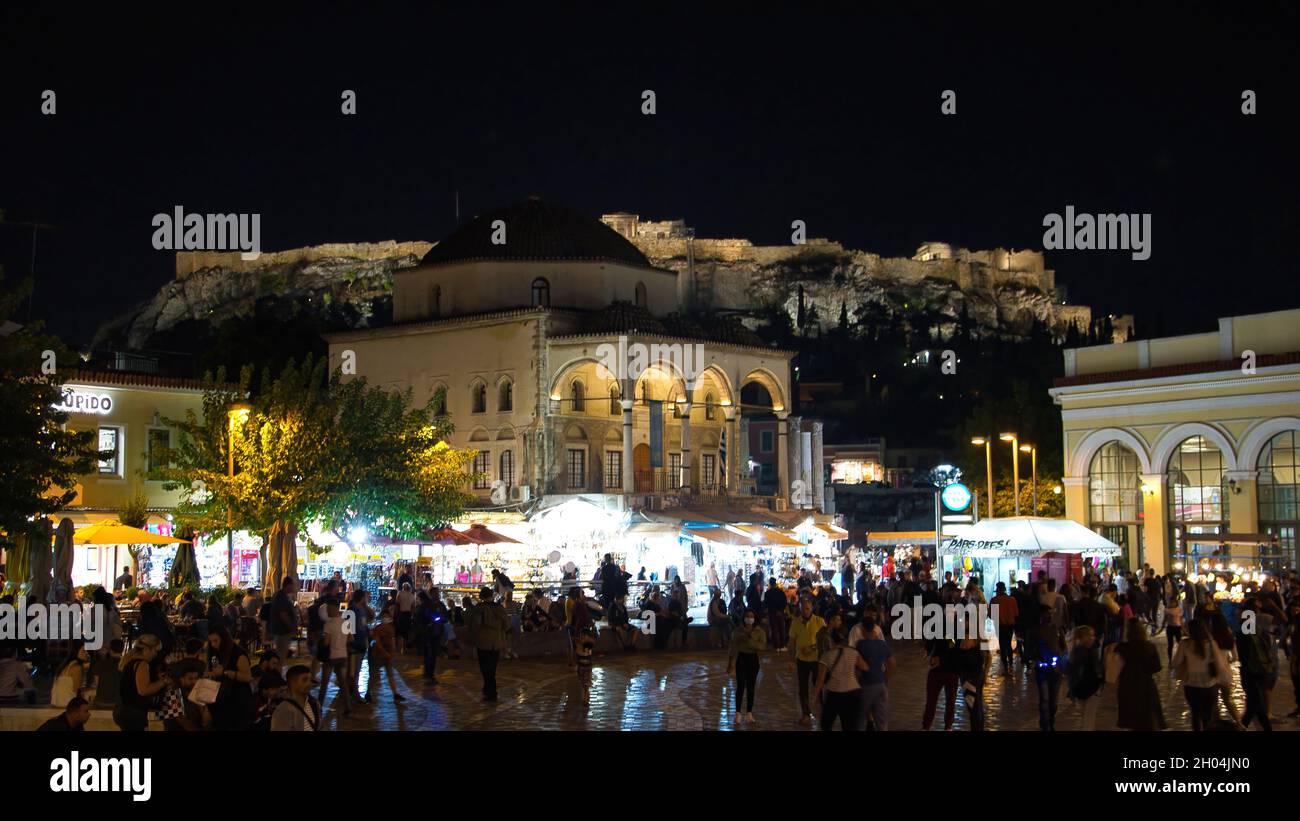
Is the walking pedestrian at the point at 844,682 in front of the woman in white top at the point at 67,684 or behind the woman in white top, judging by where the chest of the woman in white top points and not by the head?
in front

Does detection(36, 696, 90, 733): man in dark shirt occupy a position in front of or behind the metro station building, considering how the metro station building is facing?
in front
